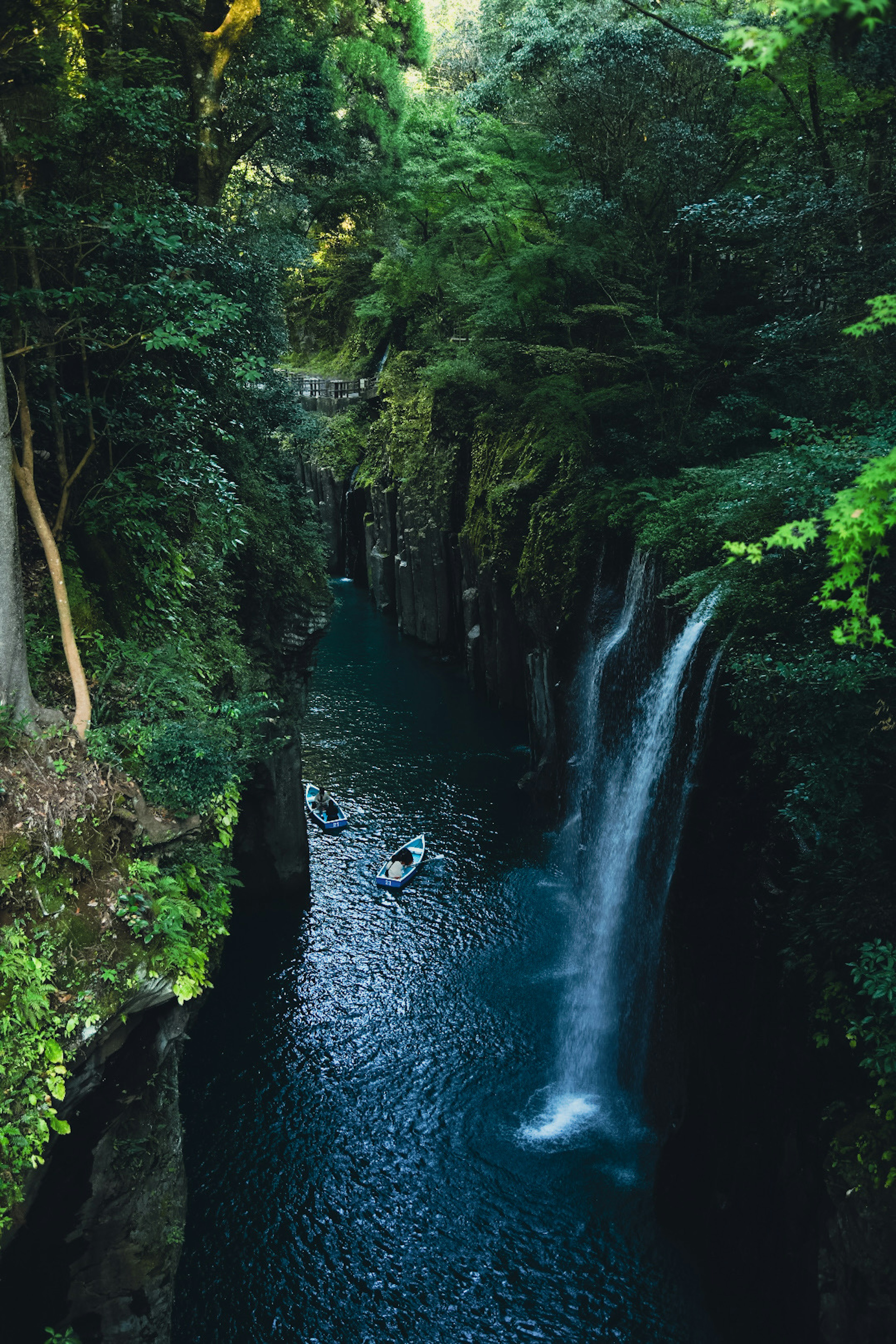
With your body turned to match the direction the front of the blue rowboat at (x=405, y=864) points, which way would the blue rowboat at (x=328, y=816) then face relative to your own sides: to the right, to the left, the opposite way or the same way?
to the left

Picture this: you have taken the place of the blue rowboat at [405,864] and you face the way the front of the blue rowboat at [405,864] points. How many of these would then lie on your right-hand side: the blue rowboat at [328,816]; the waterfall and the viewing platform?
1

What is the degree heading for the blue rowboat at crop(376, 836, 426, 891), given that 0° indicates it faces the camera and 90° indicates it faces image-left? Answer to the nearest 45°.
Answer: approximately 225°

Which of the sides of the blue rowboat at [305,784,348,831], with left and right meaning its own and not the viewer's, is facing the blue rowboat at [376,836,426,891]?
back

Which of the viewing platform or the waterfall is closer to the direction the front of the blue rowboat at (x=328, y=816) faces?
the viewing platform

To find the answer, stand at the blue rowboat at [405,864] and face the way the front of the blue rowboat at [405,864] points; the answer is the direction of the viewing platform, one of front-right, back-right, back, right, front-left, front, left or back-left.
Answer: front-left

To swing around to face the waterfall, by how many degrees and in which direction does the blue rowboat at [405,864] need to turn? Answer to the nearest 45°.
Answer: approximately 90° to its right

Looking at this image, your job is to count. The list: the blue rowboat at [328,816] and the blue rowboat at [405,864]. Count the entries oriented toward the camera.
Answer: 0

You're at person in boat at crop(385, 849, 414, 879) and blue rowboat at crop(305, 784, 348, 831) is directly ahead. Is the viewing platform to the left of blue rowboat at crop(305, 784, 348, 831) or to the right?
right

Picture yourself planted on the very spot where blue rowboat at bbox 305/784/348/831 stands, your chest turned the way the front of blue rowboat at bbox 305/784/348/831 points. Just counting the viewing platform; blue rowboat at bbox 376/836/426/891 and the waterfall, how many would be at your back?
2

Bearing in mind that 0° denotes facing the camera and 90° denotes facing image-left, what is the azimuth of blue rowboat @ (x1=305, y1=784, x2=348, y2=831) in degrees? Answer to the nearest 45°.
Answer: approximately 135°

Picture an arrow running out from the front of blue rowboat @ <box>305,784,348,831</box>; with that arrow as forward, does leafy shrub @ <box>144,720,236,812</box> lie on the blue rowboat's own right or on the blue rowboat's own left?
on the blue rowboat's own left

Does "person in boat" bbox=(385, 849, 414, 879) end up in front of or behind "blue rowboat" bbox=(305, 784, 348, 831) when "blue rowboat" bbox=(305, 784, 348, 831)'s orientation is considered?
behind

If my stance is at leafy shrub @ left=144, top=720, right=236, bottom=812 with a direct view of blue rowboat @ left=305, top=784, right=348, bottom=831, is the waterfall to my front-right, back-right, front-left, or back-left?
front-right

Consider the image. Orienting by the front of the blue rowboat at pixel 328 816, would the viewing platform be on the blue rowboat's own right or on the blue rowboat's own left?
on the blue rowboat's own right

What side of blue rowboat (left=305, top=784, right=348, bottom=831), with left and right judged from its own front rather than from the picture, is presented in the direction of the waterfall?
back
